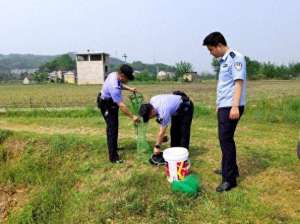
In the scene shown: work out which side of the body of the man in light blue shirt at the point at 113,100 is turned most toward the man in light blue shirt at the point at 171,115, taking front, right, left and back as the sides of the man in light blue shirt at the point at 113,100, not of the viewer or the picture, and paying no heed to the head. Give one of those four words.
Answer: front

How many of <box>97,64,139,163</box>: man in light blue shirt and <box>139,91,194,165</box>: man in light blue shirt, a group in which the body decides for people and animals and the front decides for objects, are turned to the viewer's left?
1

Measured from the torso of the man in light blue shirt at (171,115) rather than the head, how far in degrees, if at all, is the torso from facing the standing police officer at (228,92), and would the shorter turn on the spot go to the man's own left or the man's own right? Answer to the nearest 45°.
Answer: approximately 135° to the man's own left

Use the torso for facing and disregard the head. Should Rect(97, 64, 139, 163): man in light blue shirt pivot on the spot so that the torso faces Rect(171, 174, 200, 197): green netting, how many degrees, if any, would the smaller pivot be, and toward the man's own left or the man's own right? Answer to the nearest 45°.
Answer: approximately 45° to the man's own right

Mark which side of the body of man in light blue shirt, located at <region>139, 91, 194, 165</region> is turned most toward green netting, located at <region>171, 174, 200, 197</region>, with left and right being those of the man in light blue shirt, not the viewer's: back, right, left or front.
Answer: left

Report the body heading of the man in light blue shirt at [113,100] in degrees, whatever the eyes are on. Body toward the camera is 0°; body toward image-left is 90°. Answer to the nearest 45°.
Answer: approximately 270°

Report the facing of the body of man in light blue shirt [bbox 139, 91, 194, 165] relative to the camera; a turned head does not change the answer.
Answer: to the viewer's left

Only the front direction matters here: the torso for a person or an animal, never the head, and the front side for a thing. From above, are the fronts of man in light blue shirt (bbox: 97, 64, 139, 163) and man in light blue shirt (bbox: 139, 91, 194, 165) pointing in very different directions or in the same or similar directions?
very different directions

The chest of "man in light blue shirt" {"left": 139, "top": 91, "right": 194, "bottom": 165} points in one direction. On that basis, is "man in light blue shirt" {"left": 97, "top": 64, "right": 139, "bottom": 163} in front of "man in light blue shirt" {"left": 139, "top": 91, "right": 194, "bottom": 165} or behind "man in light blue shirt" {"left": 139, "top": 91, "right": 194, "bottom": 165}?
in front
